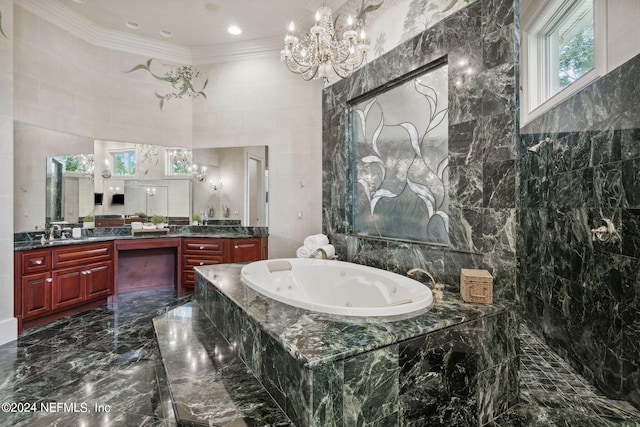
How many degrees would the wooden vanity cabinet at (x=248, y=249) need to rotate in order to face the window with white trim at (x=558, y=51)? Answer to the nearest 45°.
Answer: approximately 45° to its left

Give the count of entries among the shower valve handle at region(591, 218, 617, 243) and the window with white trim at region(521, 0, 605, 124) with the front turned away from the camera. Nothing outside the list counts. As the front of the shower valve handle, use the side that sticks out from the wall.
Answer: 0

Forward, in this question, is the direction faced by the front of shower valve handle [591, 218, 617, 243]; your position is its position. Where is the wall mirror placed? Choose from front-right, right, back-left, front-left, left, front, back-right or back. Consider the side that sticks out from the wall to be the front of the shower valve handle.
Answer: front-right

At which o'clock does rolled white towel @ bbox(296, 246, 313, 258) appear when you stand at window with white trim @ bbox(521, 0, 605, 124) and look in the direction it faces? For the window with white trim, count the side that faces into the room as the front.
The rolled white towel is roughly at 1 o'clock from the window with white trim.

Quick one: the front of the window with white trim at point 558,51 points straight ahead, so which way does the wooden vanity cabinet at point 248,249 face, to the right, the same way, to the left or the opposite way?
to the left

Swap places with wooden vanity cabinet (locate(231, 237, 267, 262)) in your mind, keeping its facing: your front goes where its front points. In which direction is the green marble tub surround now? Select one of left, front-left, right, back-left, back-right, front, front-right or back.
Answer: front

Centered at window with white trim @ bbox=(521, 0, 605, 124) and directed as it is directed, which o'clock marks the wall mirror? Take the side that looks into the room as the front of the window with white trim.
The wall mirror is roughly at 1 o'clock from the window with white trim.

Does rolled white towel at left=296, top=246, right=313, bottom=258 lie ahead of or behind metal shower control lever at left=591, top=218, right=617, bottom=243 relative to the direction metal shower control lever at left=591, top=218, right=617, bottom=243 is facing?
ahead

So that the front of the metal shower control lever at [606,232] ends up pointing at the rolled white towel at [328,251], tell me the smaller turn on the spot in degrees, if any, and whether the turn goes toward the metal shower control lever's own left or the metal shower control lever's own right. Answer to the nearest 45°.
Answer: approximately 45° to the metal shower control lever's own right

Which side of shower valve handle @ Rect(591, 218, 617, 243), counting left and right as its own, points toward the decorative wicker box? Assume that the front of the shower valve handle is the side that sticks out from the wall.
front

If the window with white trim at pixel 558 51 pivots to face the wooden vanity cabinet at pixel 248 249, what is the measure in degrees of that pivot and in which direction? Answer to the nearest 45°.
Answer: approximately 45° to its right

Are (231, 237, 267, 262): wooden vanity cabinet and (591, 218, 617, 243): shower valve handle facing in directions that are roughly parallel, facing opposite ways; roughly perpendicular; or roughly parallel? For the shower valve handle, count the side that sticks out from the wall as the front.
roughly perpendicular

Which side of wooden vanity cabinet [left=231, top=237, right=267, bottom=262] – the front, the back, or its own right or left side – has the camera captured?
front

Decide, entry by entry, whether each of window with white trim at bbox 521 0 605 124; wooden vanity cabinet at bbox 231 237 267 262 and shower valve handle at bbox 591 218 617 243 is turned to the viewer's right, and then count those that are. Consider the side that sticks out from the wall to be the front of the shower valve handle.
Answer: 0
